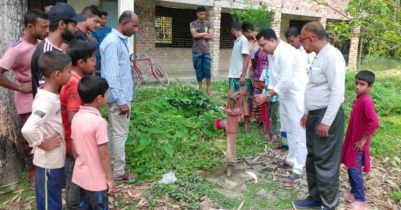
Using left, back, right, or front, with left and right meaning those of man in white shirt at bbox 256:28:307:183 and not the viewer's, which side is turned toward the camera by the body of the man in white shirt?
left

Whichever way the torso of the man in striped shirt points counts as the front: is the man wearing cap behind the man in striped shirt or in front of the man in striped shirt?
behind

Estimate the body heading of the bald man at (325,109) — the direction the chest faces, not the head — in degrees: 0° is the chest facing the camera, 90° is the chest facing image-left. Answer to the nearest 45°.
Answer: approximately 90°

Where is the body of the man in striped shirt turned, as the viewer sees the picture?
to the viewer's right

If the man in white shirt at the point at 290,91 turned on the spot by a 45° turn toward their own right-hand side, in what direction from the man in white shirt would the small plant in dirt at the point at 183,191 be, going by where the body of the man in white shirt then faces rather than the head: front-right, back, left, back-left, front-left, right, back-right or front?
left

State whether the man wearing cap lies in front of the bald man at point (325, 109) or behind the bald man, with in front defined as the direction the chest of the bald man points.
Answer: in front

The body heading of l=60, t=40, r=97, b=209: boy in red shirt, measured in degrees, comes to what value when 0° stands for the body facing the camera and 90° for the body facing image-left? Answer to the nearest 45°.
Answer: approximately 270°
